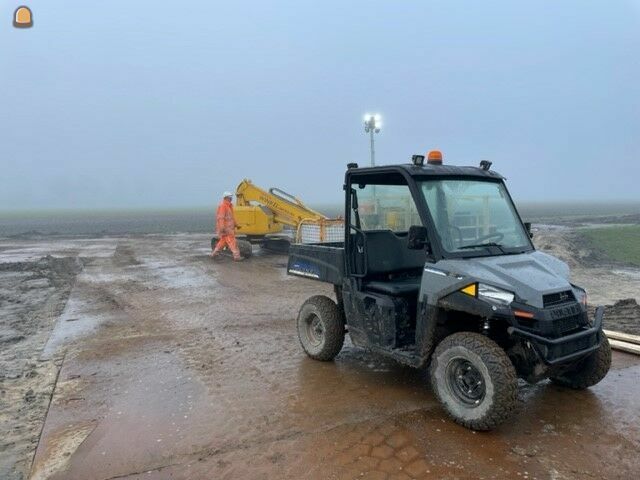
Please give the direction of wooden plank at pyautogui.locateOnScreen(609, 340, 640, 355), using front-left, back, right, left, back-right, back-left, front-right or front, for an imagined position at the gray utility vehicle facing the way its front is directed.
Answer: left

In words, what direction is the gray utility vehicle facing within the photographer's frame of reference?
facing the viewer and to the right of the viewer

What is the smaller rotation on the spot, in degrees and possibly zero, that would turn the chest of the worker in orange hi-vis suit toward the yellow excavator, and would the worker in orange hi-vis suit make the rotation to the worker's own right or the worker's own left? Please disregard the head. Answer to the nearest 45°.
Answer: approximately 45° to the worker's own left

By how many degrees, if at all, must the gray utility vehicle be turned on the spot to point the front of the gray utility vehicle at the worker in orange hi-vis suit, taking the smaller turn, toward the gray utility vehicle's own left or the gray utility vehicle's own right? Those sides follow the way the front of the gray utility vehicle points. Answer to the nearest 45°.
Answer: approximately 180°

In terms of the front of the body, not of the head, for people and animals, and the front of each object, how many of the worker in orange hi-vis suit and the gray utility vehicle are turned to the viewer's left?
0

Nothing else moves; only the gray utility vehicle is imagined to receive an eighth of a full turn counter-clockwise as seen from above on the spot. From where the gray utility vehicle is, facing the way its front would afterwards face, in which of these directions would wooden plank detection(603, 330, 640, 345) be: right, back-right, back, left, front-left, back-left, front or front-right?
front-left

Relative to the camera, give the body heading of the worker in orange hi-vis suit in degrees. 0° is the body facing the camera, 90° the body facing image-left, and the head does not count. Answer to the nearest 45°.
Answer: approximately 270°
